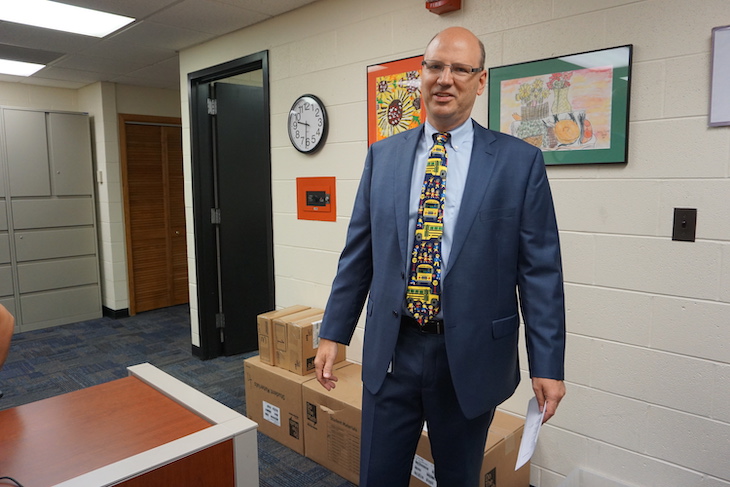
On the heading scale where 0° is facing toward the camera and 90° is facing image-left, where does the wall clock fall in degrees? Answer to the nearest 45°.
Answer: approximately 45°

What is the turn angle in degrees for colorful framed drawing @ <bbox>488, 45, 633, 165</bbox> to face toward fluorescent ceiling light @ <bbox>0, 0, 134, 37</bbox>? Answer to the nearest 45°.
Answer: approximately 45° to its right

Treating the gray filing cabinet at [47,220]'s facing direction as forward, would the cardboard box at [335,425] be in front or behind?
in front

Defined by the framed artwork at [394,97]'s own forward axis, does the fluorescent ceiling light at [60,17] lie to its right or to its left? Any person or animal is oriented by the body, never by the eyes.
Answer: on its right

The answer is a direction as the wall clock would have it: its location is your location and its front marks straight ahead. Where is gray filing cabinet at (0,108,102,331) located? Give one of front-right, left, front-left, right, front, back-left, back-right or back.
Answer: right
